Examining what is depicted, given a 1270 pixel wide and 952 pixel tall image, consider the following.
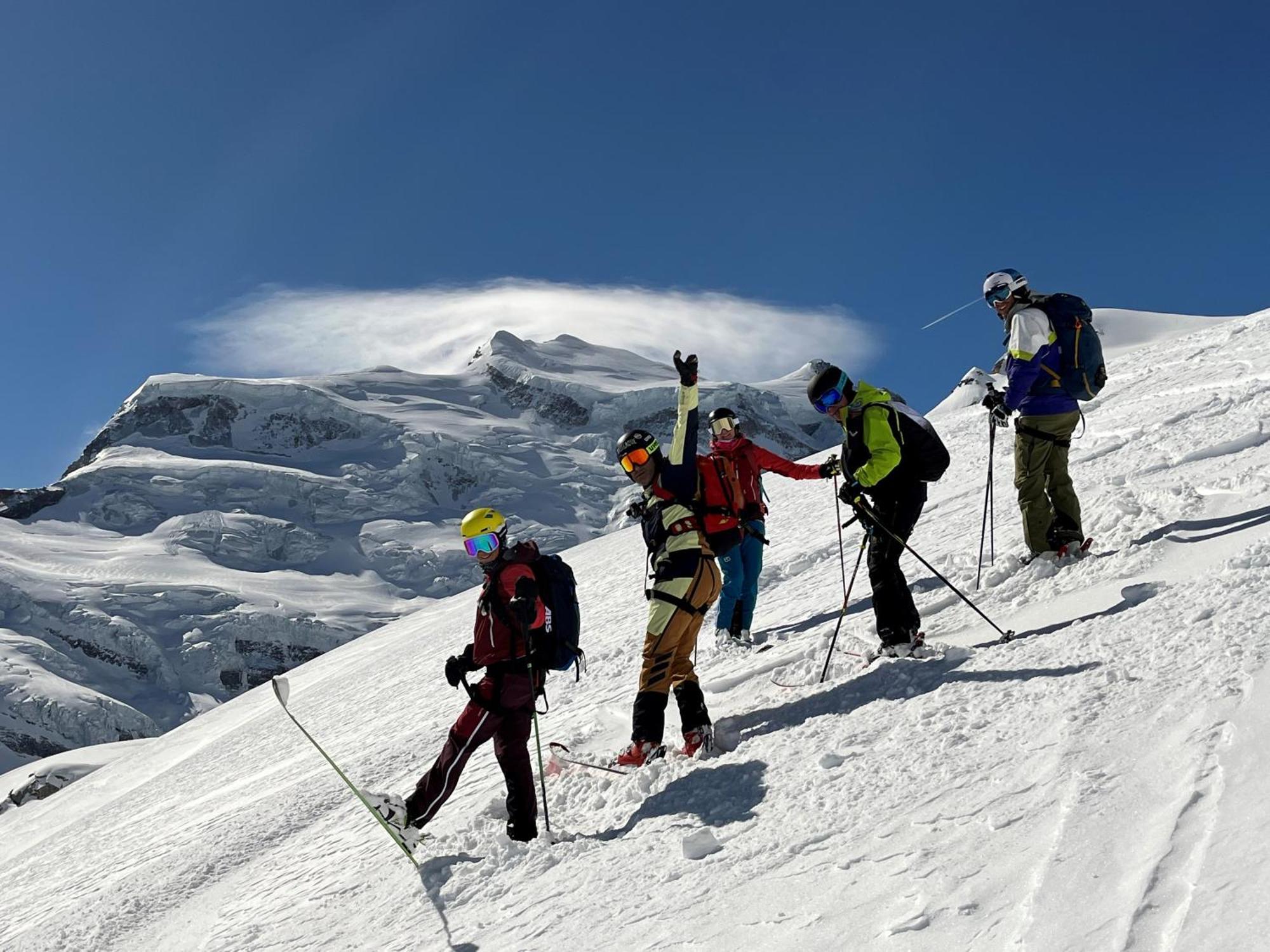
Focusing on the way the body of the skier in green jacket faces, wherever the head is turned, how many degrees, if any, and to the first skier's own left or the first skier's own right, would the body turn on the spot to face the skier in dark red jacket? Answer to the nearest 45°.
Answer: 0° — they already face them

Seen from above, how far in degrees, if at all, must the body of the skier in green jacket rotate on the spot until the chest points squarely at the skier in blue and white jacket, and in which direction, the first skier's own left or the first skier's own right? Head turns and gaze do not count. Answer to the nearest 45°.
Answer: approximately 180°

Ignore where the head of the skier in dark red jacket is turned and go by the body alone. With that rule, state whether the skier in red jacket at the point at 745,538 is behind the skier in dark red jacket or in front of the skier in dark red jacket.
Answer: behind

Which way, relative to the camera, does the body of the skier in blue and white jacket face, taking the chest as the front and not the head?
to the viewer's left

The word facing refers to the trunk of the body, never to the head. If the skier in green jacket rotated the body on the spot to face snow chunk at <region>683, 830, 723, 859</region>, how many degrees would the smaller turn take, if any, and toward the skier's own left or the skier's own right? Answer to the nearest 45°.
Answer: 0° — they already face it

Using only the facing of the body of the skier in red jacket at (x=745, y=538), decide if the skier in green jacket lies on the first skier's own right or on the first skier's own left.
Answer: on the first skier's own left

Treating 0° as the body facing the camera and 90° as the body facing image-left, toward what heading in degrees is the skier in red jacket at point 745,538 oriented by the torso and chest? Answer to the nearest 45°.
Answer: approximately 45°

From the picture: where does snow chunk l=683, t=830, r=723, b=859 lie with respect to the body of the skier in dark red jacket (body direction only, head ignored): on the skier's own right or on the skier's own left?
on the skier's own left
